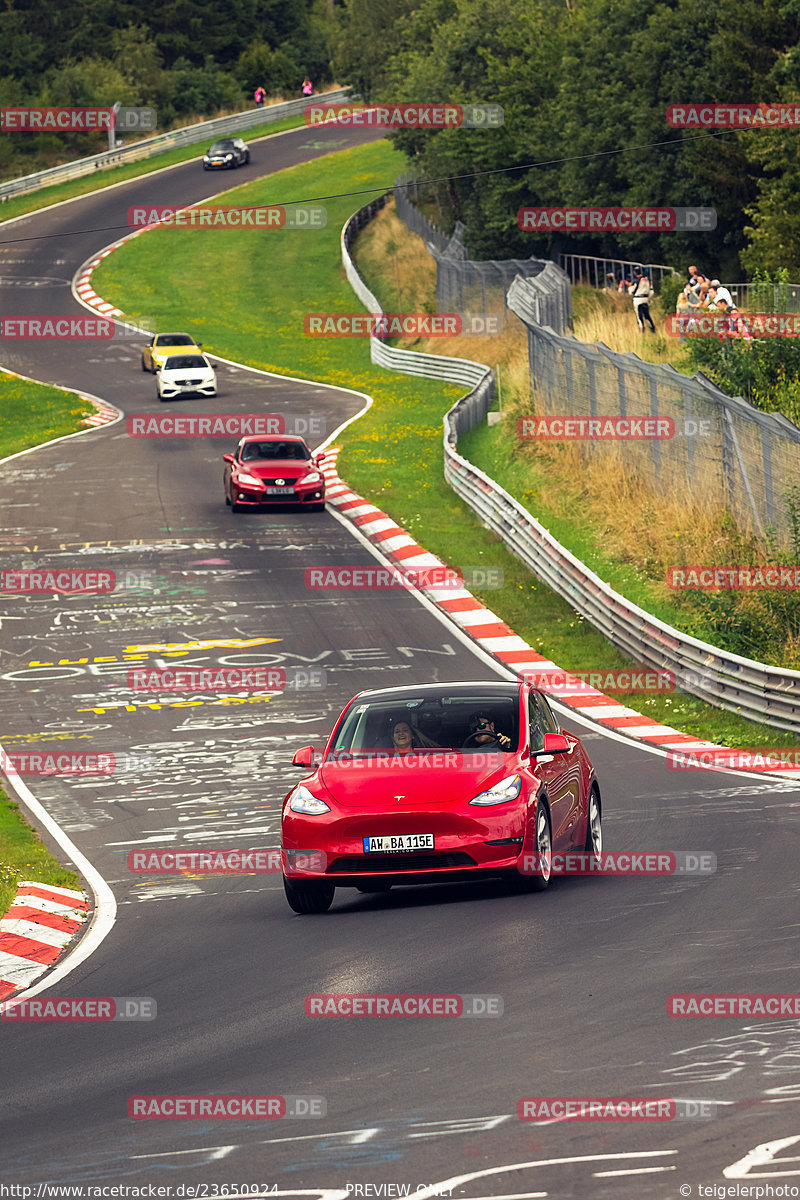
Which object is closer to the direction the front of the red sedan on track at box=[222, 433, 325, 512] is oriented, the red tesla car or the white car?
the red tesla car

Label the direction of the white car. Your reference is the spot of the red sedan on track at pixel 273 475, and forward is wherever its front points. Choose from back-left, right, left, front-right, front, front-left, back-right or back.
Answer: back

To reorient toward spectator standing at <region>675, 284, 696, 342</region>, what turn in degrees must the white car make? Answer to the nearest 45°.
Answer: approximately 45° to its left

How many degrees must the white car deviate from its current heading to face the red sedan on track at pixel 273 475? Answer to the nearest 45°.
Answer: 0° — it already faces it

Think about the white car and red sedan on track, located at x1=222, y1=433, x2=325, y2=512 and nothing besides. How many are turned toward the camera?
2

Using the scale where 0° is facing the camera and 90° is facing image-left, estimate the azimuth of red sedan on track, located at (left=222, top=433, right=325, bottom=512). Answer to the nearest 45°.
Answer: approximately 0°

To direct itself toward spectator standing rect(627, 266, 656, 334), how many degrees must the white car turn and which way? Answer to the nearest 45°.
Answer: approximately 45° to its left
